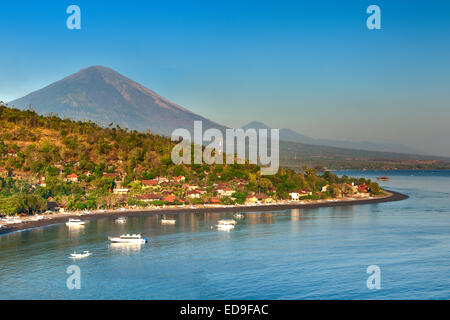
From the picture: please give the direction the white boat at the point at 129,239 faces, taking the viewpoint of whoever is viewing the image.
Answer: facing to the left of the viewer
